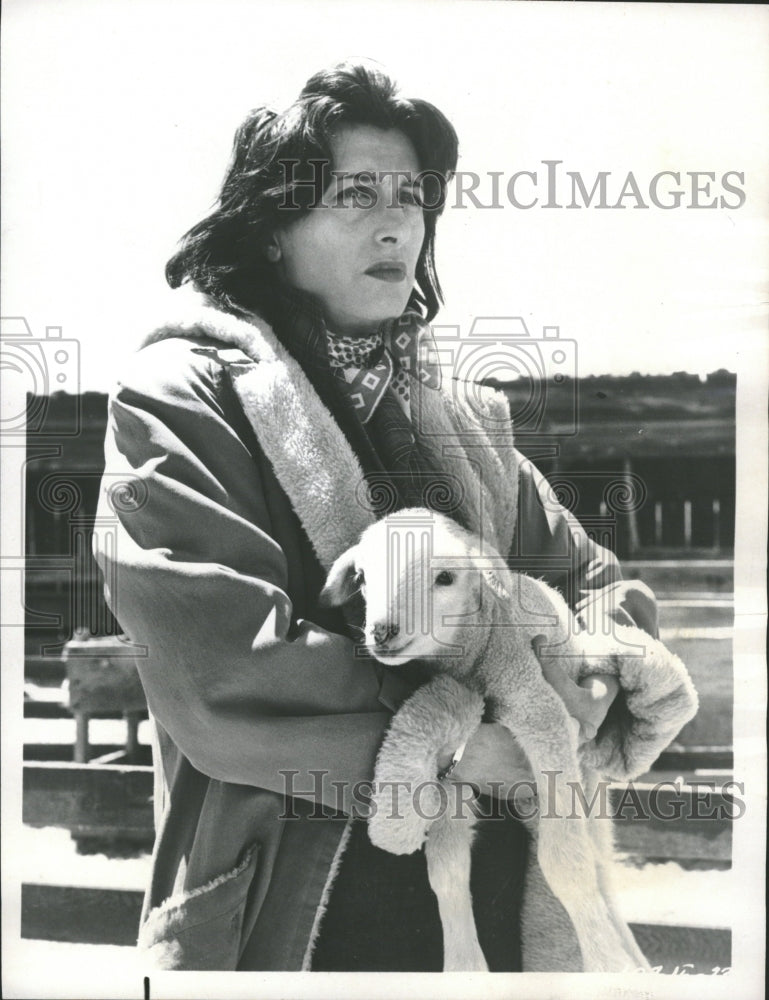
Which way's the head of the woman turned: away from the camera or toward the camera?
toward the camera

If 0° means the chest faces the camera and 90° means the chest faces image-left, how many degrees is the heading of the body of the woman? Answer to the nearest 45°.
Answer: approximately 315°
